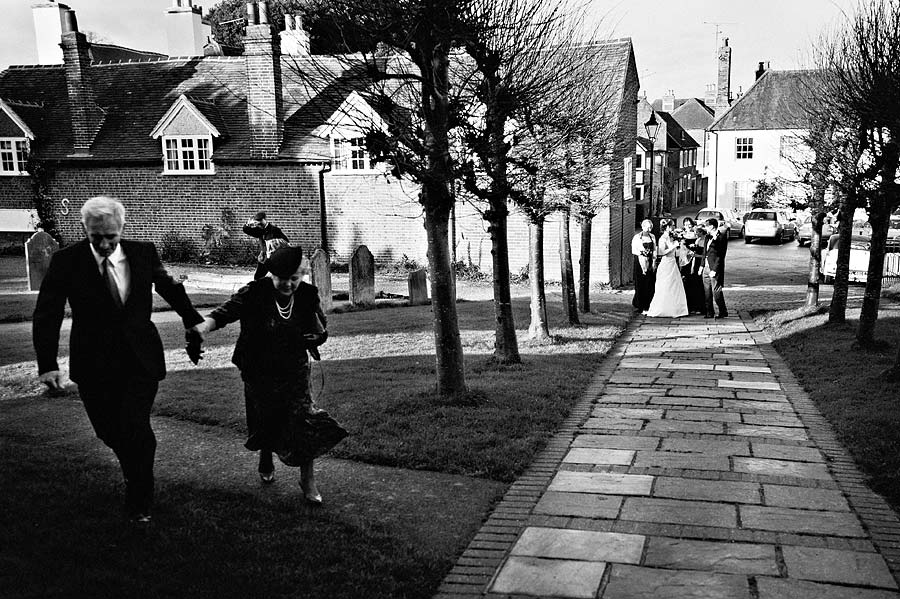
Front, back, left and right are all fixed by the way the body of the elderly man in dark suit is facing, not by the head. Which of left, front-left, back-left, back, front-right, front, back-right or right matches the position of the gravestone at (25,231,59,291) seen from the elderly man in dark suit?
back

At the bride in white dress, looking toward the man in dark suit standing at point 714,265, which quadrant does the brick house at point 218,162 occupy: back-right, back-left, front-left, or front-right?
back-left

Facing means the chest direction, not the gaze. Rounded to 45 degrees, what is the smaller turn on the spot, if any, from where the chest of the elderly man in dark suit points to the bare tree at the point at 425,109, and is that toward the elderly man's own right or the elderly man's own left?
approximately 135° to the elderly man's own left

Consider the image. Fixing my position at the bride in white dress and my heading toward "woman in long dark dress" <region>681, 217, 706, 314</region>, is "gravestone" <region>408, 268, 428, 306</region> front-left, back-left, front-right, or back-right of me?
back-left

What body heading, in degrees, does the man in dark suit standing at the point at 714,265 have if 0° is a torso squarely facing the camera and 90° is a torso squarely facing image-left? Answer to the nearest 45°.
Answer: approximately 45°

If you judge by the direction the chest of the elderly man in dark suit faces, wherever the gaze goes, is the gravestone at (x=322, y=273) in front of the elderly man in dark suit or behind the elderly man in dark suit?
behind

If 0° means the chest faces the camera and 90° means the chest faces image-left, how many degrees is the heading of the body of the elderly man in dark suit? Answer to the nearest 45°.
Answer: approximately 0°
